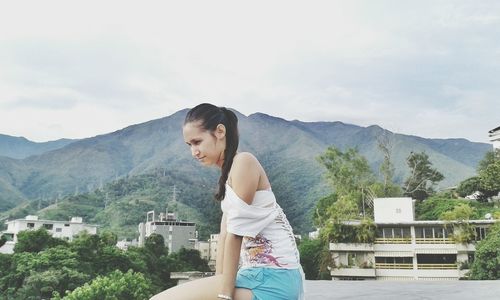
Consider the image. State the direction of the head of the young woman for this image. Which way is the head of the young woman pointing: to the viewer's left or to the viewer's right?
to the viewer's left

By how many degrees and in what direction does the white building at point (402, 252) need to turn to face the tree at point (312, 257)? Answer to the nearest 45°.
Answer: approximately 135° to its right

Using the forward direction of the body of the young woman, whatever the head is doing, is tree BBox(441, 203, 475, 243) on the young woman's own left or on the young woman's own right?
on the young woman's own right

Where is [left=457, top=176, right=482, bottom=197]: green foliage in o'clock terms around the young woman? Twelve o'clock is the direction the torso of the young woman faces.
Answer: The green foliage is roughly at 4 o'clock from the young woman.

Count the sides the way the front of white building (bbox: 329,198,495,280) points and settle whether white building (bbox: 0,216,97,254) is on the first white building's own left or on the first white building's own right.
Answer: on the first white building's own right

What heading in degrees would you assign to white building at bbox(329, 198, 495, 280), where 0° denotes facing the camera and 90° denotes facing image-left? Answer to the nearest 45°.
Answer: approximately 0°

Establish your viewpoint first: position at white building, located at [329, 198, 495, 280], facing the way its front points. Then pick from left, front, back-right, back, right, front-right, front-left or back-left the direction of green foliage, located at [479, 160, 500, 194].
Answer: back-left

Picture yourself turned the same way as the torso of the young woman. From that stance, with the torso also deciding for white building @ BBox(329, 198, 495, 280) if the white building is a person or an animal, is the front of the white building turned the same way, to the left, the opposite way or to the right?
to the left

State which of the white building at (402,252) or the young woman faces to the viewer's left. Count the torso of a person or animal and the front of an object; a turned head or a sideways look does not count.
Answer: the young woman

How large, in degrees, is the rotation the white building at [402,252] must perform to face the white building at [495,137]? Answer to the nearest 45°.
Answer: approximately 135° to its left

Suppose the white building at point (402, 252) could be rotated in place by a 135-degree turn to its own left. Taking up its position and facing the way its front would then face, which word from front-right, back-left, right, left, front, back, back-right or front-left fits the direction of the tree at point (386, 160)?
front-left

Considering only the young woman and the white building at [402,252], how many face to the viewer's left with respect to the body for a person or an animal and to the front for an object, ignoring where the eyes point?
1

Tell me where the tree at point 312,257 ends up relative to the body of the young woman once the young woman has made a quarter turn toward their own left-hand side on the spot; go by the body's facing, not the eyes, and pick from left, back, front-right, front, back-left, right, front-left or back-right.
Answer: back

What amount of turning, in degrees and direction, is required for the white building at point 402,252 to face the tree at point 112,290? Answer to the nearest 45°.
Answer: approximately 90° to its right

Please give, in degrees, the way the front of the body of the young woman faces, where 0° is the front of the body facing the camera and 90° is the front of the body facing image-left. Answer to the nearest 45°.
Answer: approximately 90°

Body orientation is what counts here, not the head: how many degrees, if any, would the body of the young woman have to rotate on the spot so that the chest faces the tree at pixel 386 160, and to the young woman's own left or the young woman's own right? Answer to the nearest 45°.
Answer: approximately 90° to the young woman's own right
